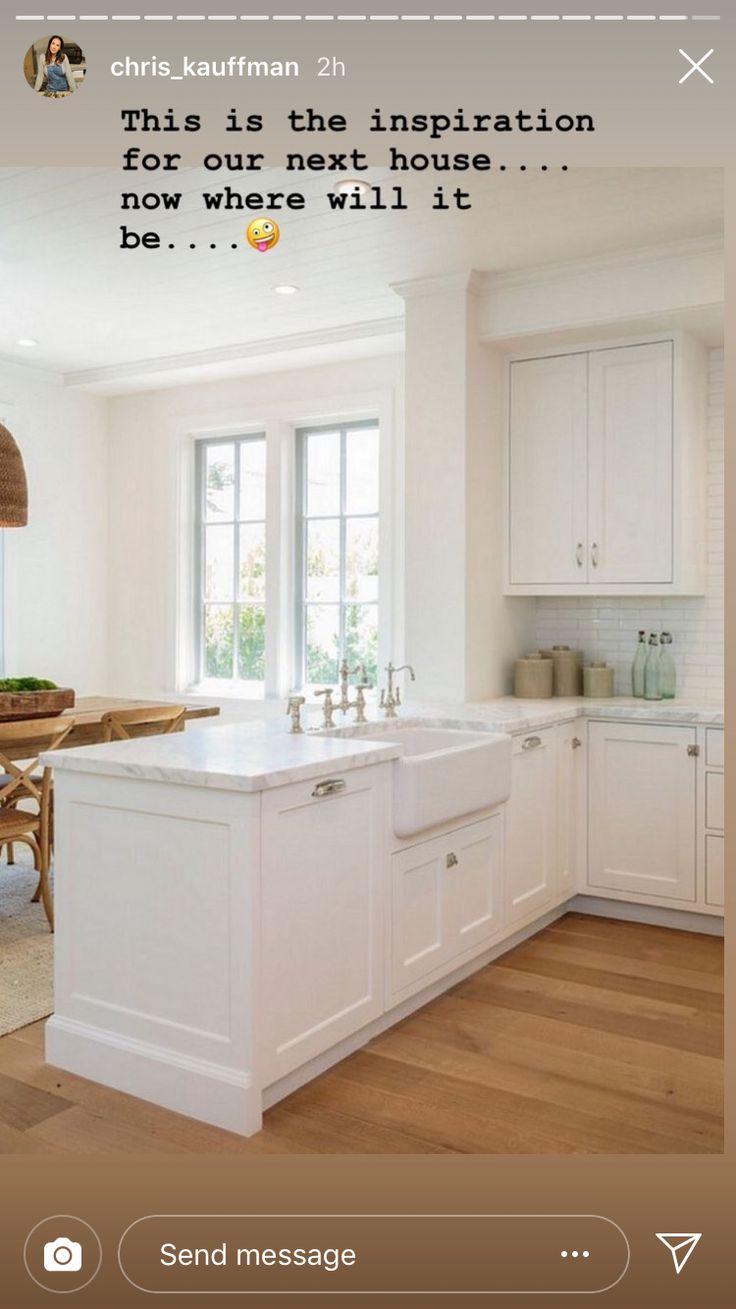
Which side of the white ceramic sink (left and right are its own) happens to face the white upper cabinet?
left

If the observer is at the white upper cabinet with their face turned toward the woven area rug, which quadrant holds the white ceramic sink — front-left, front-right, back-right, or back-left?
front-left

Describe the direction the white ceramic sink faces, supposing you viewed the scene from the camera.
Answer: facing the viewer and to the right of the viewer

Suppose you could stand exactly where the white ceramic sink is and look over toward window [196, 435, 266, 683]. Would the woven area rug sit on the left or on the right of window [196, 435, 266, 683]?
left

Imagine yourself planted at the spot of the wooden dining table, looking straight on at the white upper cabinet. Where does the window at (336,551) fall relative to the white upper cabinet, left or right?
left

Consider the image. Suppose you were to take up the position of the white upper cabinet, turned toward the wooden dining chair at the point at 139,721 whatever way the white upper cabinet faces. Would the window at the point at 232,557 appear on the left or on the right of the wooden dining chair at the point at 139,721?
right

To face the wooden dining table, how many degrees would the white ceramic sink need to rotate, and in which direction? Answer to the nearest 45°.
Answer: approximately 180°

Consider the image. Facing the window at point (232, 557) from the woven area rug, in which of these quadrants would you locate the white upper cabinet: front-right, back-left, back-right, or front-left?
front-right

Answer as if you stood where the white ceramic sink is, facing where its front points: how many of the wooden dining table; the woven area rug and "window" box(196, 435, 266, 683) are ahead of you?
0
